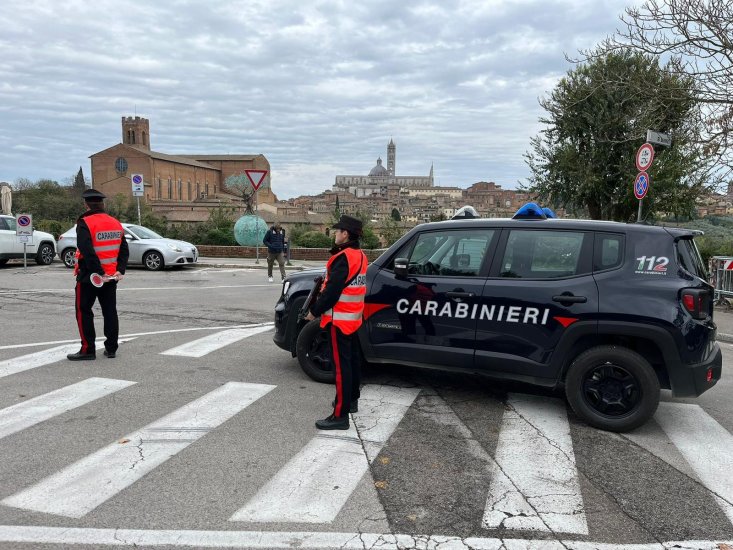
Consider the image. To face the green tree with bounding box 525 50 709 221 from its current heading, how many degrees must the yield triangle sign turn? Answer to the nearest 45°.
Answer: approximately 90° to its left

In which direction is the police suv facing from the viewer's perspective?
to the viewer's left

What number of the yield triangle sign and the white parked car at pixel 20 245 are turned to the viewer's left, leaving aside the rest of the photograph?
0

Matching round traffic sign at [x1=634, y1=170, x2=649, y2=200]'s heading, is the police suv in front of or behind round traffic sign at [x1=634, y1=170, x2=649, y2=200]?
in front

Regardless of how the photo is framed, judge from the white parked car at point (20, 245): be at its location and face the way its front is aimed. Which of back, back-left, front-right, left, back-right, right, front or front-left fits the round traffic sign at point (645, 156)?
front-right

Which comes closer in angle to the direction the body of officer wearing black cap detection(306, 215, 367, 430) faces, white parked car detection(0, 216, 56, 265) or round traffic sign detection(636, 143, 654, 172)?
the white parked car

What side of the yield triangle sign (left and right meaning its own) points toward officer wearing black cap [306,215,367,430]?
front

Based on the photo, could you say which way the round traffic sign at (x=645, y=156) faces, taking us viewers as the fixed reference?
facing the viewer and to the left of the viewer

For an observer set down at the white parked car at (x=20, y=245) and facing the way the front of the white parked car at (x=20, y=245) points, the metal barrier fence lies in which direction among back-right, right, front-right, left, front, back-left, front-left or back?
front-right

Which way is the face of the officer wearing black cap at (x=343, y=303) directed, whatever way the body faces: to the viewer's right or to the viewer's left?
to the viewer's left

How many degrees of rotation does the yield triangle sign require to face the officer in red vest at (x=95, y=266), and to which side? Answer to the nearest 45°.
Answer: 0° — it already faces them

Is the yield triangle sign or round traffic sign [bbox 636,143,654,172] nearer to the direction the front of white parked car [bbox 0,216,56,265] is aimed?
the yield triangle sign

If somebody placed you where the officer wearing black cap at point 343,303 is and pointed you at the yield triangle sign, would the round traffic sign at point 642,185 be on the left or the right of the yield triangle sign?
right

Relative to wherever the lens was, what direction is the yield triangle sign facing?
facing the viewer
